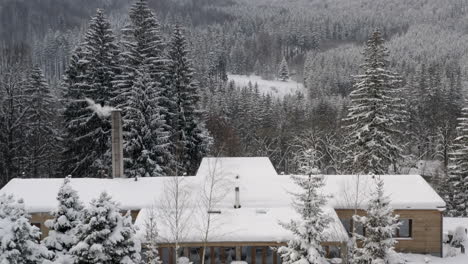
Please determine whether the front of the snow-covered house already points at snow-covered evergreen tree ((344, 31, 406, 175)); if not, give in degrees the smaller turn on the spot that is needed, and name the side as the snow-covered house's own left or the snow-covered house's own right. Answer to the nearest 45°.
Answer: approximately 135° to the snow-covered house's own left

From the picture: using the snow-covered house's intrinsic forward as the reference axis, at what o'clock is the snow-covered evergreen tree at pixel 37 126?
The snow-covered evergreen tree is roughly at 5 o'clock from the snow-covered house.

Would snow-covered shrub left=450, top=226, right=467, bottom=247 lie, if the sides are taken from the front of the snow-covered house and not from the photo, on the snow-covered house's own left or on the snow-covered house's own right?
on the snow-covered house's own left

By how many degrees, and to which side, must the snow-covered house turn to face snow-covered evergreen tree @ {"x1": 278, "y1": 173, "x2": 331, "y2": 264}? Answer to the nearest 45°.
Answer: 0° — it already faces it

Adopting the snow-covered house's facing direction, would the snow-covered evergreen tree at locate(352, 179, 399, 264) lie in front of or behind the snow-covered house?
in front

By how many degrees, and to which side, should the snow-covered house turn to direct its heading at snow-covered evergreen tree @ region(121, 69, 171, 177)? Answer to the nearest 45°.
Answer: approximately 135° to its right

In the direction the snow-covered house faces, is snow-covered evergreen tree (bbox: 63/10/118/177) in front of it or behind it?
behind

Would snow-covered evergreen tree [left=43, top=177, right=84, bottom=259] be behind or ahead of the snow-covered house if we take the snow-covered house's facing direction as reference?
ahead

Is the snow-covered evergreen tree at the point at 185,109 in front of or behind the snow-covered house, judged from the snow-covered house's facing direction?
behind

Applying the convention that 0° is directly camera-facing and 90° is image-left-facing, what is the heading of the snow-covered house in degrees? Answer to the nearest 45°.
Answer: approximately 0°
